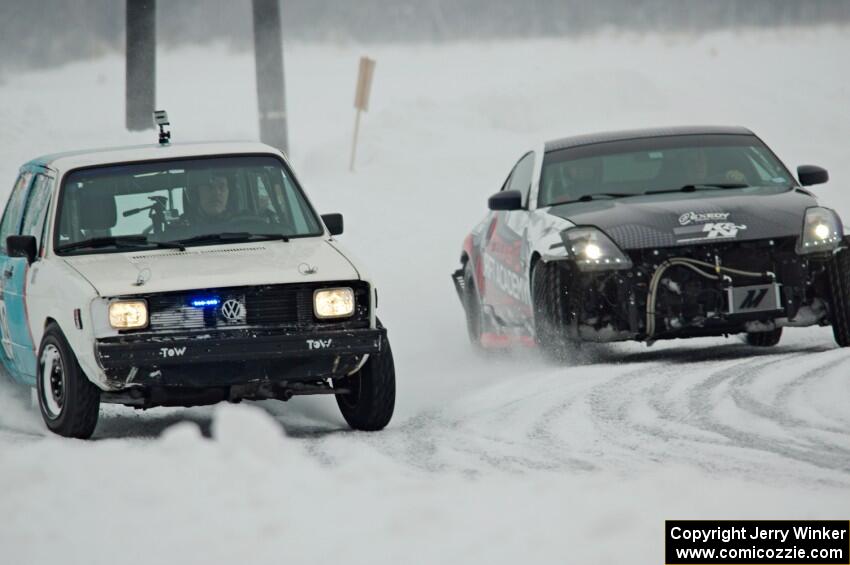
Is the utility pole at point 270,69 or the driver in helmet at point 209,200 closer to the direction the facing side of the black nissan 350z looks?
the driver in helmet

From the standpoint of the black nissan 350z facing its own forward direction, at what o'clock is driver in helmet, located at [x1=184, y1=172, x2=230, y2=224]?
The driver in helmet is roughly at 2 o'clock from the black nissan 350z.

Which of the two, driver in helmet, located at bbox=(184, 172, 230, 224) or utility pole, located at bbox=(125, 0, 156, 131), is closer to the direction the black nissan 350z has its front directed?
the driver in helmet

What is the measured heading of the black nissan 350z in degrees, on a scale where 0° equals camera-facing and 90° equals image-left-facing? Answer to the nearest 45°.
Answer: approximately 0°
